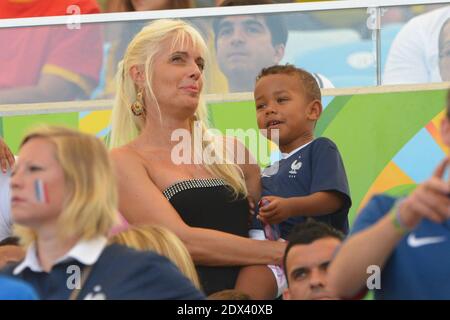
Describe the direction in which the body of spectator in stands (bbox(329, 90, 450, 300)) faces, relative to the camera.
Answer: toward the camera

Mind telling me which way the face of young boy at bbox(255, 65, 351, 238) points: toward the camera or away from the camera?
toward the camera

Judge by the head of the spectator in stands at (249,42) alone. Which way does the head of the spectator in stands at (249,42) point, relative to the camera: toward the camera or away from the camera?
toward the camera

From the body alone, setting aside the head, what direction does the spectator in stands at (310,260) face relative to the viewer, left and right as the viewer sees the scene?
facing the viewer

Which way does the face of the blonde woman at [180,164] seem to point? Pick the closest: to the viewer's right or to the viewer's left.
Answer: to the viewer's right

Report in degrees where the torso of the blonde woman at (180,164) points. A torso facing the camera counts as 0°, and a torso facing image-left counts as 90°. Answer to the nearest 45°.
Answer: approximately 315°

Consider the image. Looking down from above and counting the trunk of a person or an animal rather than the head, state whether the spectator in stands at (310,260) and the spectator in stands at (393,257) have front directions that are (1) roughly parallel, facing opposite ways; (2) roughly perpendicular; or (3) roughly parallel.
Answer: roughly parallel

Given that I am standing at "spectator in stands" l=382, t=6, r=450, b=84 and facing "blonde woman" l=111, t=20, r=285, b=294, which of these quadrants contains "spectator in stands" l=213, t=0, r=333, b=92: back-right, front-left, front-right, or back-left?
front-right

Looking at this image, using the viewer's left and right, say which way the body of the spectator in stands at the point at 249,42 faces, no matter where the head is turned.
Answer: facing the viewer and to the left of the viewer
